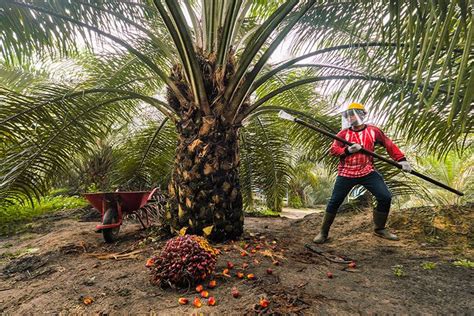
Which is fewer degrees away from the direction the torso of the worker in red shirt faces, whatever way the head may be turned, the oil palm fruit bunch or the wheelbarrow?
the oil palm fruit bunch

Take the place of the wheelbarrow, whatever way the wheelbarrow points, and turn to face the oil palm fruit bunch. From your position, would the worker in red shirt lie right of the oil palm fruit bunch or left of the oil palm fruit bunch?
left

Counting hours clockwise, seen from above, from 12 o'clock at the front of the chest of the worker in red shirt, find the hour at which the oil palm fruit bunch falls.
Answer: The oil palm fruit bunch is roughly at 1 o'clock from the worker in red shirt.

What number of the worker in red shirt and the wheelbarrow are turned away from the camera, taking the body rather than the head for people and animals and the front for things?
0

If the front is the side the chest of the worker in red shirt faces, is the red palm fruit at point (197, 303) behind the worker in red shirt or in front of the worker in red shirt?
in front

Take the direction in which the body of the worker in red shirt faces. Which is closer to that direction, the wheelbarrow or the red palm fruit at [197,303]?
the red palm fruit

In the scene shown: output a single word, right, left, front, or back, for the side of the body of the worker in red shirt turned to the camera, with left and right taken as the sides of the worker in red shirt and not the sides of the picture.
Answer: front

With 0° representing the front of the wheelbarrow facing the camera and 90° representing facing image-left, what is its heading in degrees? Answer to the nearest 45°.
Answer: approximately 45°

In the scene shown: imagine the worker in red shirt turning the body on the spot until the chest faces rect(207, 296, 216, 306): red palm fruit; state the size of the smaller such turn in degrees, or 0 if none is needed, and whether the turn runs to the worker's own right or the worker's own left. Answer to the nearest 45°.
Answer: approximately 45° to the worker's own right
